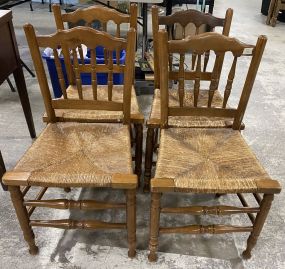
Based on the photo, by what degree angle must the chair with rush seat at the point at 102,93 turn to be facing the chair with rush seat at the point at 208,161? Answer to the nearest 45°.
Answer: approximately 45° to its left

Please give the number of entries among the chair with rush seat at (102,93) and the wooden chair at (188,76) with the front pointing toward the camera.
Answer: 2

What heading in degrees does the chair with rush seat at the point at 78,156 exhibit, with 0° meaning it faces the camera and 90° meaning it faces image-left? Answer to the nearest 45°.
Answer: approximately 0°

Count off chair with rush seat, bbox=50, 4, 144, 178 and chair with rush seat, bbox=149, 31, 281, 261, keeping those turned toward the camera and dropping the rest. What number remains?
2

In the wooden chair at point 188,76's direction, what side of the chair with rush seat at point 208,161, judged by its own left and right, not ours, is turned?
back

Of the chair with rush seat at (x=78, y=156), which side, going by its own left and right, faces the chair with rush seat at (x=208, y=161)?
left

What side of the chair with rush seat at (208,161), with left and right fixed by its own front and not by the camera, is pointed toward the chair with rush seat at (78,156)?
right

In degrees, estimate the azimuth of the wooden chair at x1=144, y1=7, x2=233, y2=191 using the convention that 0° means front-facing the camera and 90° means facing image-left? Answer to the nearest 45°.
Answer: approximately 0°
